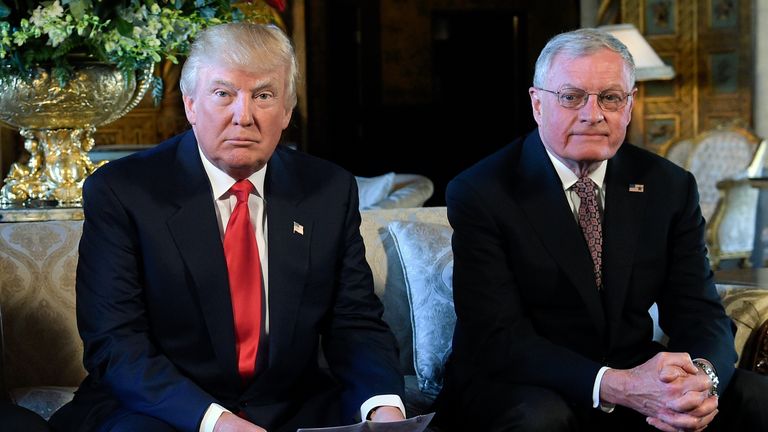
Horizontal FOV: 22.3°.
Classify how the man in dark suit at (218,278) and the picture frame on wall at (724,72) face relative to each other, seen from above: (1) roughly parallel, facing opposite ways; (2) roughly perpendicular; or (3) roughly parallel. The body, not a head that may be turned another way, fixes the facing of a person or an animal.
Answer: roughly parallel

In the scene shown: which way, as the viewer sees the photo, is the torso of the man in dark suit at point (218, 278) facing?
toward the camera

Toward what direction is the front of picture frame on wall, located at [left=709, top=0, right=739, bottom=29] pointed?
toward the camera

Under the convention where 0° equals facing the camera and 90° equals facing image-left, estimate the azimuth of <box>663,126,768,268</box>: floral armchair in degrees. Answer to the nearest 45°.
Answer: approximately 45°

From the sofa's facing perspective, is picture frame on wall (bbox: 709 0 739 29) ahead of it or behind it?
behind

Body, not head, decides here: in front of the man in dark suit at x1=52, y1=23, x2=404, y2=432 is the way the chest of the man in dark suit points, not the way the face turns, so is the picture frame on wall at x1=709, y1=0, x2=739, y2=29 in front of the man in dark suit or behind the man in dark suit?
behind

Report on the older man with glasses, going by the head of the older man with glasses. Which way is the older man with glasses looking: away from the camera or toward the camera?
toward the camera

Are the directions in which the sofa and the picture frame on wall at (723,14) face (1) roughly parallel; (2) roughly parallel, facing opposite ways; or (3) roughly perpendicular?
roughly parallel

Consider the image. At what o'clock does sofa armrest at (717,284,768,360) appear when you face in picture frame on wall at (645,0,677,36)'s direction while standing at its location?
The sofa armrest is roughly at 12 o'clock from the picture frame on wall.

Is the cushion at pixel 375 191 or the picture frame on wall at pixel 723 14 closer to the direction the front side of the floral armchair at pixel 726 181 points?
the cushion

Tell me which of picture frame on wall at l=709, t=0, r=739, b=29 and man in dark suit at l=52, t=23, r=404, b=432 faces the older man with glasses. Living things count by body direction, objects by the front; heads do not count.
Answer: the picture frame on wall

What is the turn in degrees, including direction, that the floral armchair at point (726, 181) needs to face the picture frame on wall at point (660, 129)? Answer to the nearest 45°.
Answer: approximately 135° to its right

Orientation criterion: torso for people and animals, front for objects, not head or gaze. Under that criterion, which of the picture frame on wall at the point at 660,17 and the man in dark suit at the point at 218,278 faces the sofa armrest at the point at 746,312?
the picture frame on wall
